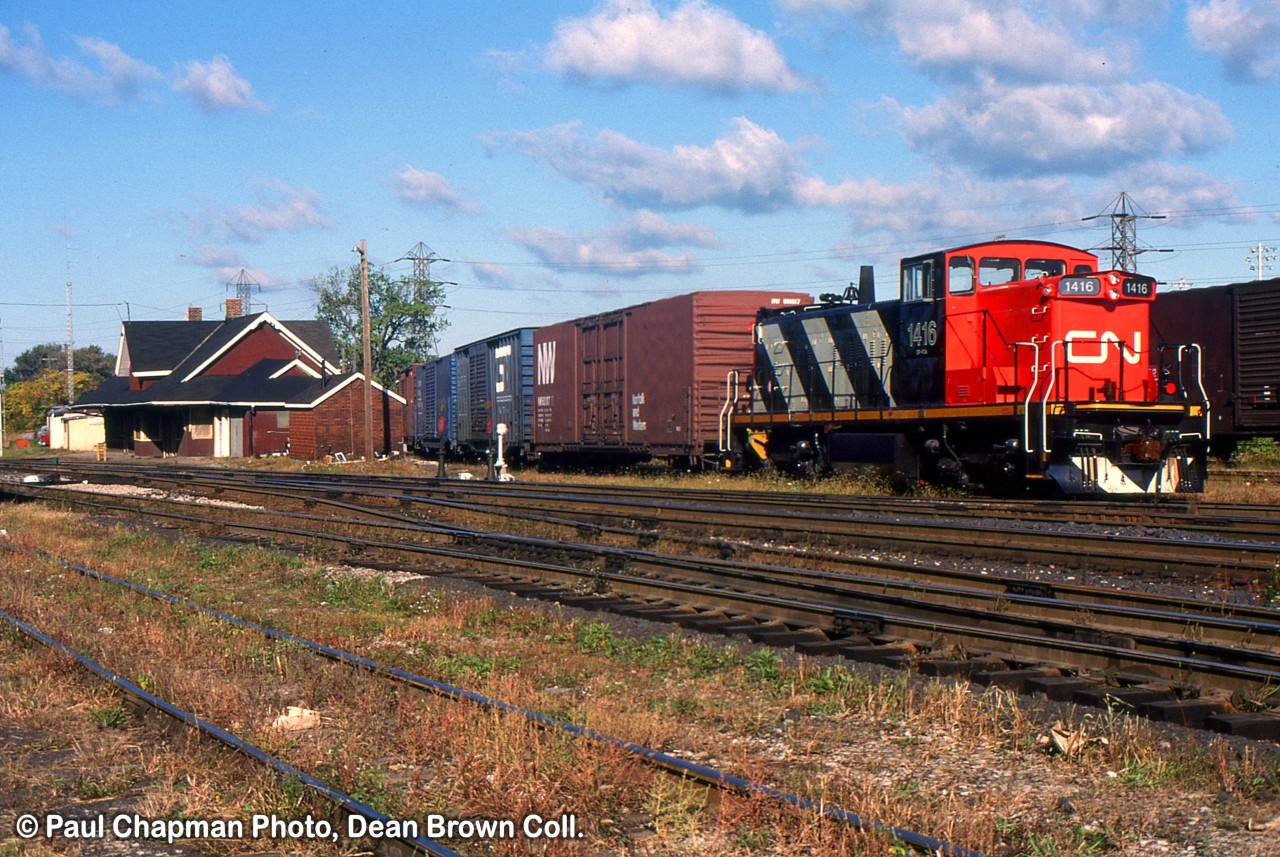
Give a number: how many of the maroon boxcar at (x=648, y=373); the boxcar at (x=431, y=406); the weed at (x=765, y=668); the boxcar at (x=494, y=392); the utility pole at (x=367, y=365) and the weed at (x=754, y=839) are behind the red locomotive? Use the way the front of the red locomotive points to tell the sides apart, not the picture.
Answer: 4

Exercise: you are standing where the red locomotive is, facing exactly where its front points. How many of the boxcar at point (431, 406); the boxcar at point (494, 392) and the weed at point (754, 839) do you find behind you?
2

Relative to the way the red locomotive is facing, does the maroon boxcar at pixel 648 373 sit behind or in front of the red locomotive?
behind

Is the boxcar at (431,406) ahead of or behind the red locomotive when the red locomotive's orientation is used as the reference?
behind

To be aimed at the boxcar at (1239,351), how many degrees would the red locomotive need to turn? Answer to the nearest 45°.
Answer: approximately 90° to its left

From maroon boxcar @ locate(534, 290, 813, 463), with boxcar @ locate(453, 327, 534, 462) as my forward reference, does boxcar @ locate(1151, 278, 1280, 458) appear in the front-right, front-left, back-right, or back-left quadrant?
back-right

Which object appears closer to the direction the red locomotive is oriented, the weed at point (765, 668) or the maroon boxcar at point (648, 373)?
the weed

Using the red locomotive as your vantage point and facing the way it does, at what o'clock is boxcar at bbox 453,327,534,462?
The boxcar is roughly at 6 o'clock from the red locomotive.

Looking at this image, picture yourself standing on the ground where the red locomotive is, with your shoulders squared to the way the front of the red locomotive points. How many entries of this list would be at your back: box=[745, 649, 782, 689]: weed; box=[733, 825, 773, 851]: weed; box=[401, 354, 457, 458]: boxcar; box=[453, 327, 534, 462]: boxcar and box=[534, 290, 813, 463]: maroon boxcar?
3

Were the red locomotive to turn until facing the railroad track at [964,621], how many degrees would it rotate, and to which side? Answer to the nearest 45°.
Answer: approximately 45° to its right

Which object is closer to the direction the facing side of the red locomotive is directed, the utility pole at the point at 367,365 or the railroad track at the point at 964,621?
the railroad track

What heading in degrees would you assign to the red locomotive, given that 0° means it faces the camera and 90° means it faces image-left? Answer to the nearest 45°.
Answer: approximately 315°

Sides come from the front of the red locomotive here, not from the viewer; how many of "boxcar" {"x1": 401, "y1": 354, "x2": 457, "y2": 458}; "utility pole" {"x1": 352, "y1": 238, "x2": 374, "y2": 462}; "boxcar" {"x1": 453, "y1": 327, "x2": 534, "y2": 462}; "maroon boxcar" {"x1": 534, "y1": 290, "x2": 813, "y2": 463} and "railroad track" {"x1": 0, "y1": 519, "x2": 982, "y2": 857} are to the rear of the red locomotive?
4

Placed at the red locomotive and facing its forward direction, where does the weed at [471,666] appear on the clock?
The weed is roughly at 2 o'clock from the red locomotive.
